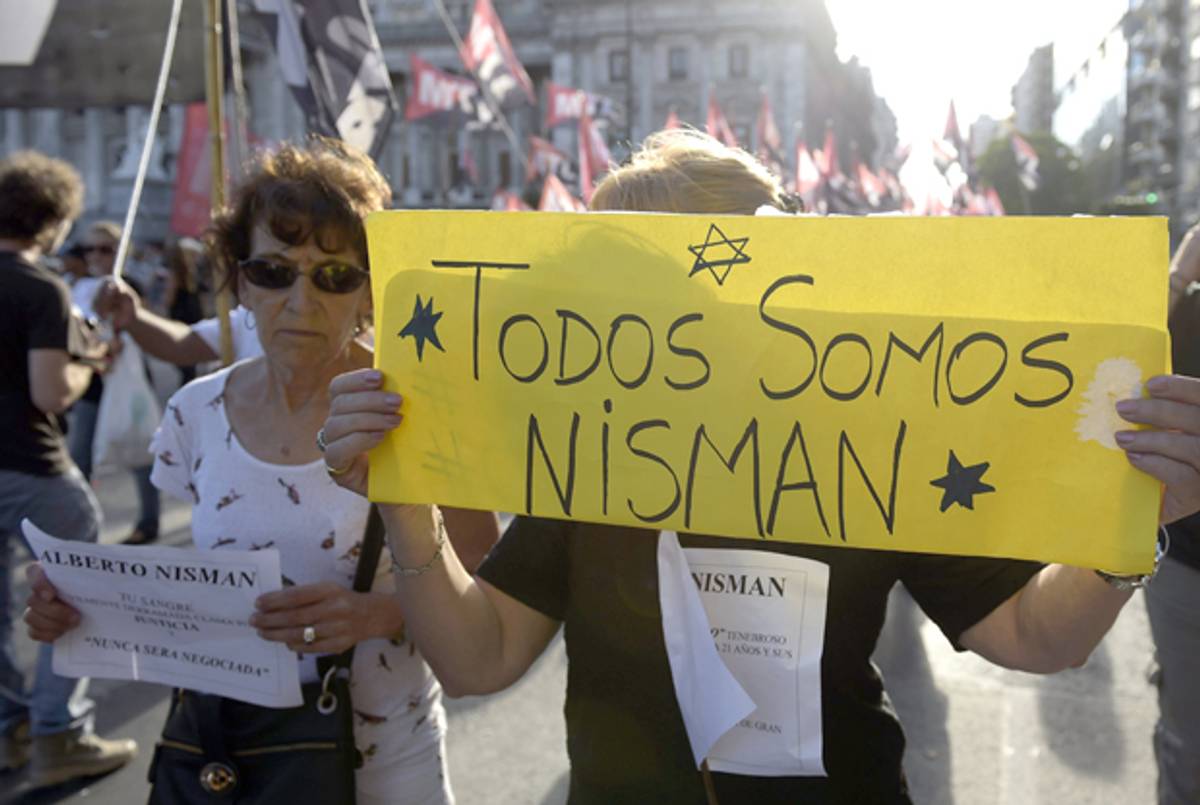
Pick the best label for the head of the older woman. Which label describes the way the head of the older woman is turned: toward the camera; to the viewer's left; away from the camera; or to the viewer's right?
toward the camera

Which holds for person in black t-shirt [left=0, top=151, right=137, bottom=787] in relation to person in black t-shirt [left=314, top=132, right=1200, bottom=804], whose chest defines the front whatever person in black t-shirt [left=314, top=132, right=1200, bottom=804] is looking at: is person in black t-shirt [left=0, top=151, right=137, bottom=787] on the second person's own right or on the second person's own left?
on the second person's own right

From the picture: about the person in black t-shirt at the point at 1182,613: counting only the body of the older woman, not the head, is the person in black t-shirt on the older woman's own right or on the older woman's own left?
on the older woman's own left

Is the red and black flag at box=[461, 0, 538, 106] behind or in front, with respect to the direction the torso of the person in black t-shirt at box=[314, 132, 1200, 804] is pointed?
behind

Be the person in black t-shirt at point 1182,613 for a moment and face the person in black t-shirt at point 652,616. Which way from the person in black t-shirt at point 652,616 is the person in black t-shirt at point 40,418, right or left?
right

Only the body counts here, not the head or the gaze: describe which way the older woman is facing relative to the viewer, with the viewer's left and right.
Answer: facing the viewer

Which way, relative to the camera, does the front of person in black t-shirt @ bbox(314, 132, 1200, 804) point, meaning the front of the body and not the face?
toward the camera

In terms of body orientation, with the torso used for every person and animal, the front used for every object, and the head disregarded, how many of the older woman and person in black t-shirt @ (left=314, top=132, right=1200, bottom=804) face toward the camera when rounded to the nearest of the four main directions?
2

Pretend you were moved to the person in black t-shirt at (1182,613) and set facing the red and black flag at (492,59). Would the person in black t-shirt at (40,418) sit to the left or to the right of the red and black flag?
left

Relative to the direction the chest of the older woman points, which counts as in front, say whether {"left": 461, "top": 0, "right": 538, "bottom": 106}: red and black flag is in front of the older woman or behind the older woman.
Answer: behind

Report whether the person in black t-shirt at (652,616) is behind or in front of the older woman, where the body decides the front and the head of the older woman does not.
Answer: in front
